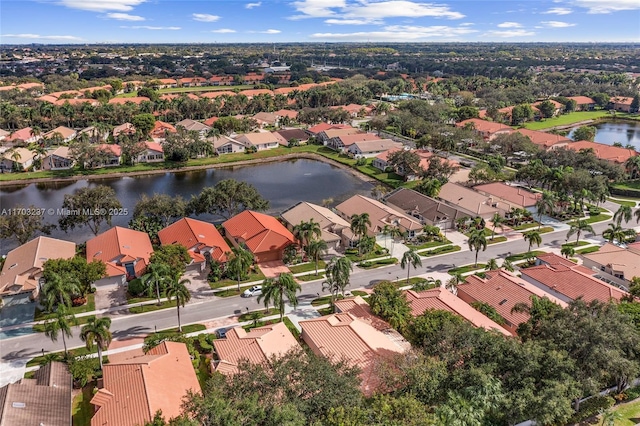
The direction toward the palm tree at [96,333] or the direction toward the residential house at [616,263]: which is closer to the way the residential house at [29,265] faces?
the palm tree

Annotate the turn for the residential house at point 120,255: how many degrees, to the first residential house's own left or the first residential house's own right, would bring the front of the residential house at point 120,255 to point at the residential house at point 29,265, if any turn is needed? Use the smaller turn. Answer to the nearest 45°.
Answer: approximately 90° to the first residential house's own right

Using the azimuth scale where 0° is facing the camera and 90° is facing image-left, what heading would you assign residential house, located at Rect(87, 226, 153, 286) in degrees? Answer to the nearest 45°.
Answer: approximately 0°

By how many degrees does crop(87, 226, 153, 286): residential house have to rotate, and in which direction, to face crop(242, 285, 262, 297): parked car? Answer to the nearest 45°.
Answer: approximately 45° to its left

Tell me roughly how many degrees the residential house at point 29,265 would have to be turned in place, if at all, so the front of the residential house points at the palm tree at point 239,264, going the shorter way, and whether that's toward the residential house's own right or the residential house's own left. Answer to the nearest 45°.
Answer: approximately 45° to the residential house's own left

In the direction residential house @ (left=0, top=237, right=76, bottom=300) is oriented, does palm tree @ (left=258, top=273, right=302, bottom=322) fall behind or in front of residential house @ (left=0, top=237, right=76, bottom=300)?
in front

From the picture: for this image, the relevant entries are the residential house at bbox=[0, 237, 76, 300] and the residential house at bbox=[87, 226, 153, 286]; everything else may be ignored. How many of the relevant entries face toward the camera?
2

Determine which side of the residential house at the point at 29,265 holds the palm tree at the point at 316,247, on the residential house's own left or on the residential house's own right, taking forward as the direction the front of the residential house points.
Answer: on the residential house's own left

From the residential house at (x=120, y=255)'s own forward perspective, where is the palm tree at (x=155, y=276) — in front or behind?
in front

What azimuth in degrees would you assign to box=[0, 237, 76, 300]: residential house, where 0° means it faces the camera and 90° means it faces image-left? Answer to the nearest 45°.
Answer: approximately 0°
